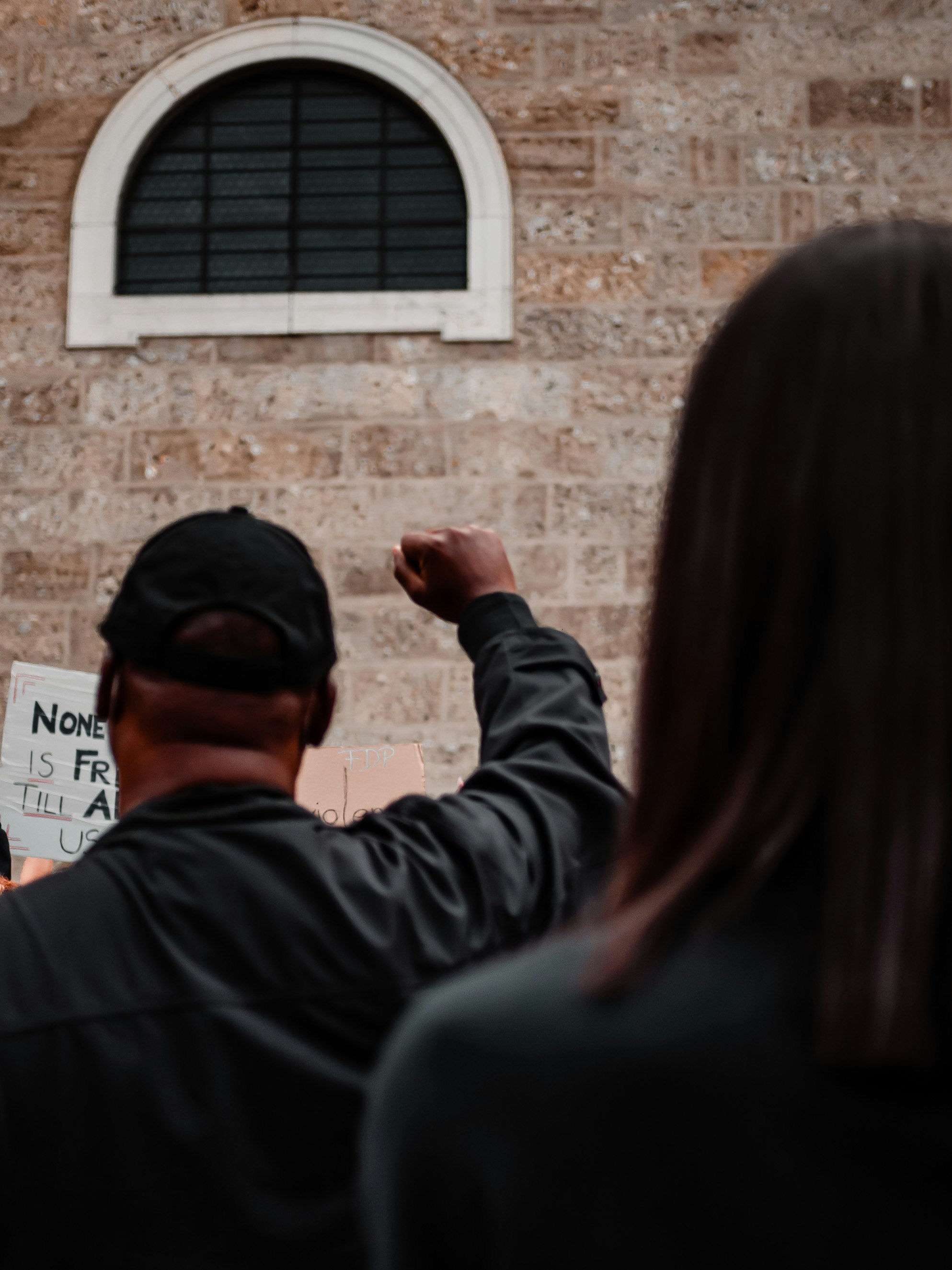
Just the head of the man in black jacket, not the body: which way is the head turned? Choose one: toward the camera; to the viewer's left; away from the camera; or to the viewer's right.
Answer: away from the camera

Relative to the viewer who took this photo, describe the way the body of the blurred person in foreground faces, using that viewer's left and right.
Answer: facing away from the viewer

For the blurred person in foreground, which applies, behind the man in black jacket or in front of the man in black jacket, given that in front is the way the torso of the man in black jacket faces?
behind

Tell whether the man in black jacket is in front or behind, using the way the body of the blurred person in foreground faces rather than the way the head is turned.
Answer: in front

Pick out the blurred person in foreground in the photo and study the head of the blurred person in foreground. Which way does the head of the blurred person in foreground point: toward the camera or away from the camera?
away from the camera

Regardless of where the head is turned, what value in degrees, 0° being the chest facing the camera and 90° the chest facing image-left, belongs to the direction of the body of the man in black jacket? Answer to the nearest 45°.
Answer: approximately 180°

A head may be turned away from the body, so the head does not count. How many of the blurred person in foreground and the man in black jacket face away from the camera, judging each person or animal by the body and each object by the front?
2

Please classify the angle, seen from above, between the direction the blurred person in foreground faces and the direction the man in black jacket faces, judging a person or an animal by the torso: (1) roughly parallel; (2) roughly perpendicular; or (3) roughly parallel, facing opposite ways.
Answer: roughly parallel
